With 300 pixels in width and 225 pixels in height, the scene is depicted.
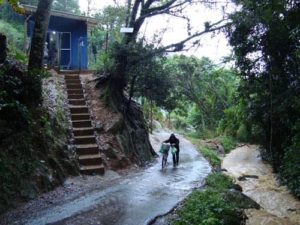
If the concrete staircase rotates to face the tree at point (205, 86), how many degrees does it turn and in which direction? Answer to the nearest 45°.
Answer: approximately 135° to its left

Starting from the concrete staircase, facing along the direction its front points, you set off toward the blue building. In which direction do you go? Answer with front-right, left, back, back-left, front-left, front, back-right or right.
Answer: back

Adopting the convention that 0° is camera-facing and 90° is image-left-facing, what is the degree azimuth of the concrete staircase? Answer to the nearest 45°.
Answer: approximately 0°

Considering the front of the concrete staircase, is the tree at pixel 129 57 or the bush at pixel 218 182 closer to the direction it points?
the bush

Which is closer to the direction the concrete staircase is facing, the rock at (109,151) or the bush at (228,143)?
the rock

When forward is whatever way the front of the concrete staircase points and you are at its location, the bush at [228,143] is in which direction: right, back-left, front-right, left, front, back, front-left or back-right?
back-left

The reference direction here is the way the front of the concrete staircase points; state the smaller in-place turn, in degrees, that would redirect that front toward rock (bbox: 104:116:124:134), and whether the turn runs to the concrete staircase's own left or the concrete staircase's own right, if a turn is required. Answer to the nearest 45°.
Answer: approximately 135° to the concrete staircase's own left

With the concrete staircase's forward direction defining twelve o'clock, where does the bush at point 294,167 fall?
The bush is roughly at 9 o'clock from the concrete staircase.

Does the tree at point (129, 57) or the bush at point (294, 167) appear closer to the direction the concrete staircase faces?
the bush

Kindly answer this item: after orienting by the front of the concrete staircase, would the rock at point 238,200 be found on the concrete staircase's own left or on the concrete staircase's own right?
on the concrete staircase's own left

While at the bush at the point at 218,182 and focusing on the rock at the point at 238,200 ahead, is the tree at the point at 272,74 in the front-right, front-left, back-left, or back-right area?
back-left
